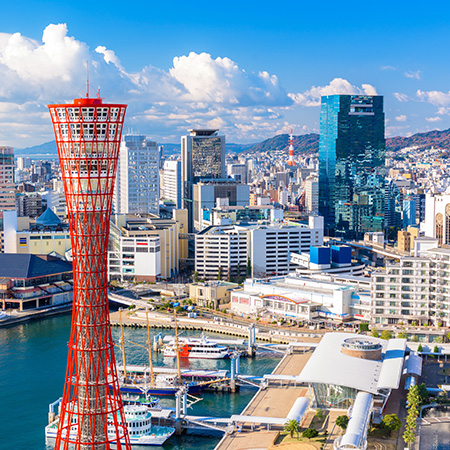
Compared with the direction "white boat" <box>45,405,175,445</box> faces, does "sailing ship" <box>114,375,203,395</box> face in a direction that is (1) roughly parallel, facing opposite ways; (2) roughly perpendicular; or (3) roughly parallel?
roughly parallel

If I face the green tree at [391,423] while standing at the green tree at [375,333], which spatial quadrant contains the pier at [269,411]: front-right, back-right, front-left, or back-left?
front-right

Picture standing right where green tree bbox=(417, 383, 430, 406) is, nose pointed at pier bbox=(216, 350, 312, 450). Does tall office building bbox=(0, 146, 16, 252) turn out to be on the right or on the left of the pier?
right

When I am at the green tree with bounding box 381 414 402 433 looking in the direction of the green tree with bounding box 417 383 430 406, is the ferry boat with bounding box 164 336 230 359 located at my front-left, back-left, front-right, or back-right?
front-left
